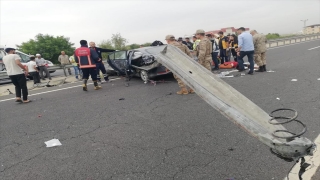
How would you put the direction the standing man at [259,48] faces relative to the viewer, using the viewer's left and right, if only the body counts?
facing away from the viewer and to the left of the viewer

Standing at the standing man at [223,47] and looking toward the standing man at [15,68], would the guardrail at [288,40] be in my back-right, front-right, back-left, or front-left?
back-right

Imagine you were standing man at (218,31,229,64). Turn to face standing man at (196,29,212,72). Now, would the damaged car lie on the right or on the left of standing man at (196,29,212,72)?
right

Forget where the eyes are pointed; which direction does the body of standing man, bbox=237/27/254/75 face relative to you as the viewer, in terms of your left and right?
facing away from the viewer and to the left of the viewer

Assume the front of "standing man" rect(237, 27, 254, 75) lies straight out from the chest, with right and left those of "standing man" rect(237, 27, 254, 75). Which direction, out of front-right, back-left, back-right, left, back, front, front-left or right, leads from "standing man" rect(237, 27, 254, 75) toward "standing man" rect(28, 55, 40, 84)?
front-left

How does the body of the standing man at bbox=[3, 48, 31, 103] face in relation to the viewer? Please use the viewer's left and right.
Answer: facing away from the viewer and to the right of the viewer

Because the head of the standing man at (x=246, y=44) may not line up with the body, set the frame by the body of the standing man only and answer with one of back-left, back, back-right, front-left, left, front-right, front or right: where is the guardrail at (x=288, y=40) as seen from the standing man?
front-right

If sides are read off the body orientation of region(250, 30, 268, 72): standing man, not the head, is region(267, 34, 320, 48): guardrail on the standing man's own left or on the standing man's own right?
on the standing man's own right

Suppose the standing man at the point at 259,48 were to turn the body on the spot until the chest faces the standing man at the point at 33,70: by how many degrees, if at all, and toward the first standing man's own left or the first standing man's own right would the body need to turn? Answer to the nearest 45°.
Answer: approximately 45° to the first standing man's own left
